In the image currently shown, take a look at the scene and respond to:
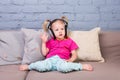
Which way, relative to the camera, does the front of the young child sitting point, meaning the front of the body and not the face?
toward the camera

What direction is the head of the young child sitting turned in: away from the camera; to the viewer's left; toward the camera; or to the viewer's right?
toward the camera

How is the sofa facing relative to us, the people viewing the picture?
facing the viewer
